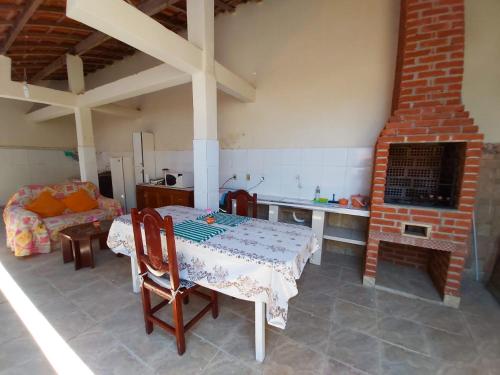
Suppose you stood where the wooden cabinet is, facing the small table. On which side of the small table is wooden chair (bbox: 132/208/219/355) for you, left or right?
left

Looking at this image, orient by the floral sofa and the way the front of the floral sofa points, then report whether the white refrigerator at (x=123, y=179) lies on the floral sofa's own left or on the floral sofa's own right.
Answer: on the floral sofa's own left

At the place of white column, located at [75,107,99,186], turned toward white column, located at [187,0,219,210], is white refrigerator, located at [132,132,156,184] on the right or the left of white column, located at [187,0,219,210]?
left

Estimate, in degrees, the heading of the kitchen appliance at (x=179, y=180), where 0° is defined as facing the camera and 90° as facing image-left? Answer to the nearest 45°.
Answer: approximately 45°

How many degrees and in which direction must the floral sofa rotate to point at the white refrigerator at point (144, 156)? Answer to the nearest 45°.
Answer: approximately 90° to its left

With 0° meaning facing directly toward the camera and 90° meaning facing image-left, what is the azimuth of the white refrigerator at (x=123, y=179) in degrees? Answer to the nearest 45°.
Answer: approximately 45°

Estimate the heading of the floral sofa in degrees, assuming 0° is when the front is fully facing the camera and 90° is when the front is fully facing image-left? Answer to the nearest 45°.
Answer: approximately 315°

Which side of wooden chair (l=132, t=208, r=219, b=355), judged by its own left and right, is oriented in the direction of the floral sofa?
left
